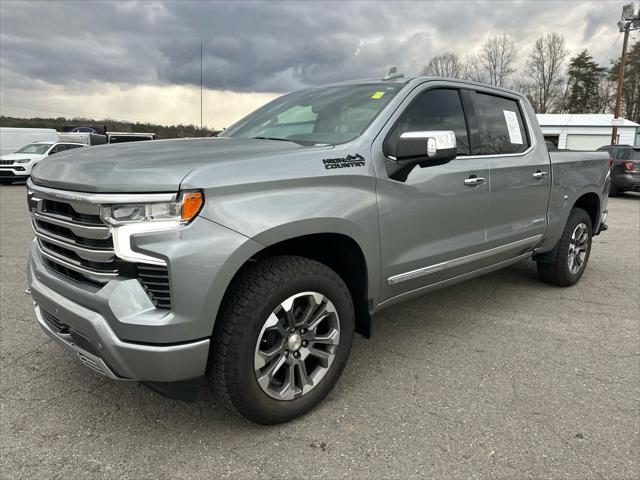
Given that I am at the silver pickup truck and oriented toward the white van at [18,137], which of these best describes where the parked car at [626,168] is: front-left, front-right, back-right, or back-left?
front-right

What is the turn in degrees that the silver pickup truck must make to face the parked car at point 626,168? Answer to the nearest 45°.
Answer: approximately 180°

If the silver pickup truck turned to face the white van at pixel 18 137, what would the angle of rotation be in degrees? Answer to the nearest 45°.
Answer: approximately 90° to its right

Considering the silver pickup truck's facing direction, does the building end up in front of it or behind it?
behind

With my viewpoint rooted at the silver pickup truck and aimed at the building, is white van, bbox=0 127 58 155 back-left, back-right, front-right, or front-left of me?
front-left
